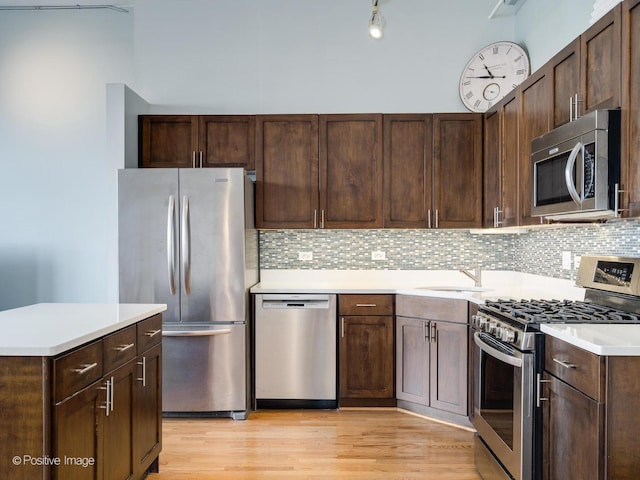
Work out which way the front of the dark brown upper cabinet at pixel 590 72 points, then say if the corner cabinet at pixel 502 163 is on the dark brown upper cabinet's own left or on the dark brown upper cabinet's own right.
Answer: on the dark brown upper cabinet's own right

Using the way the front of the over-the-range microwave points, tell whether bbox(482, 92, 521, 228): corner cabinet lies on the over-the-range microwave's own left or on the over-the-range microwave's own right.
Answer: on the over-the-range microwave's own right

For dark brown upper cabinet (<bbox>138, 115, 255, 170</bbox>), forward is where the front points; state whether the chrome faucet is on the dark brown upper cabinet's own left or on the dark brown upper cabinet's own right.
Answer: on the dark brown upper cabinet's own left

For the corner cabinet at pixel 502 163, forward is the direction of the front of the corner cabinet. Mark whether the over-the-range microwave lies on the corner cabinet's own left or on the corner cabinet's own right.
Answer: on the corner cabinet's own left

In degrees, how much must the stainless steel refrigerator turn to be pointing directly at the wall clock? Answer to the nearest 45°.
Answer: approximately 90° to its left

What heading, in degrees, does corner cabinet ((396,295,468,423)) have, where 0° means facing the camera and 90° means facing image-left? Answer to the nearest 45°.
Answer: approximately 45°

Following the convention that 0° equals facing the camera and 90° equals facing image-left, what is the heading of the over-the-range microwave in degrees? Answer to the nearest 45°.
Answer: approximately 45°
